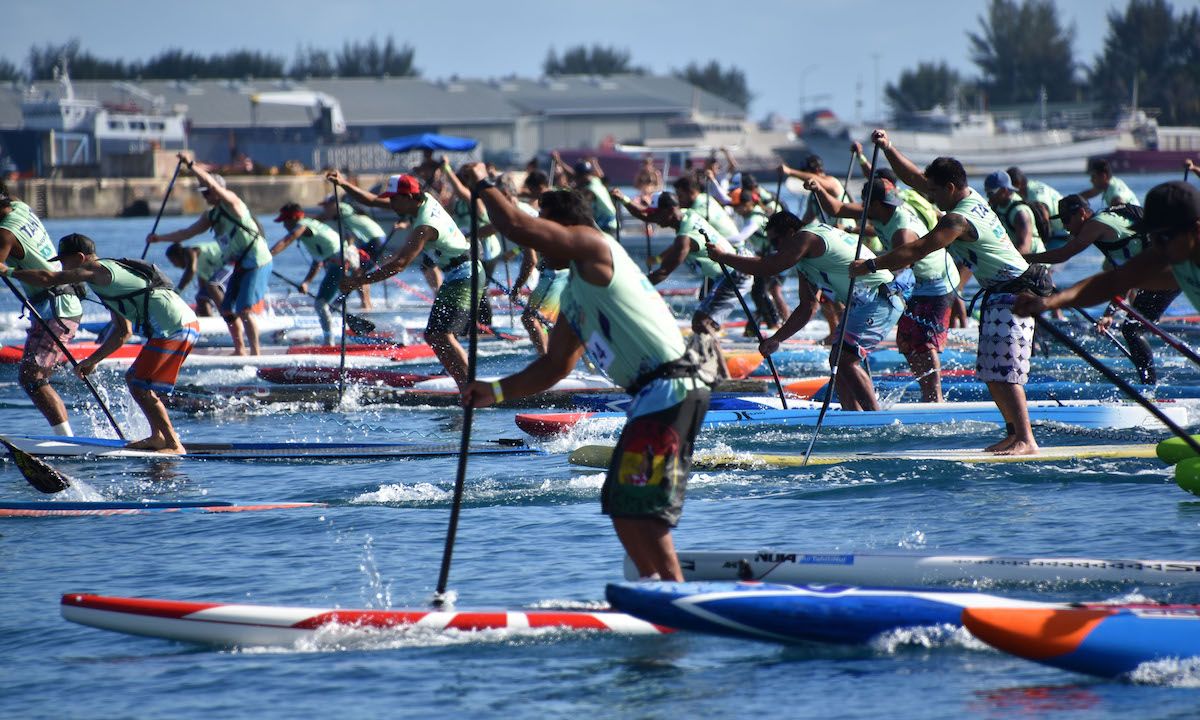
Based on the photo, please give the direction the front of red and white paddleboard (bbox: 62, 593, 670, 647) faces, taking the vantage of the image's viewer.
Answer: facing to the left of the viewer

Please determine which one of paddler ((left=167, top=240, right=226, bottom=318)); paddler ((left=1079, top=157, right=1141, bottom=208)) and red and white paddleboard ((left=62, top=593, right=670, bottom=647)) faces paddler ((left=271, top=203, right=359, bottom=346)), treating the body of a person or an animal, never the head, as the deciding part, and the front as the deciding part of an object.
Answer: paddler ((left=1079, top=157, right=1141, bottom=208))

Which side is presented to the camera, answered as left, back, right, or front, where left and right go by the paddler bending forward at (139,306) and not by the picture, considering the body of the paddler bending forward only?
left

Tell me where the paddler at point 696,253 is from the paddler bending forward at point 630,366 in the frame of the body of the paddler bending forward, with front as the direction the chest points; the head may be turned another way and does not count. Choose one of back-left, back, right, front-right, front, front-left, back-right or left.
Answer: right

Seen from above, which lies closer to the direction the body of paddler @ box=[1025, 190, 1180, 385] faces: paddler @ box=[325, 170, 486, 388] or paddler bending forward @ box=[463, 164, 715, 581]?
the paddler

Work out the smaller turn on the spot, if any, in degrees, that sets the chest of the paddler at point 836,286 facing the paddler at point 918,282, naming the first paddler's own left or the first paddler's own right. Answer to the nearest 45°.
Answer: approximately 180°

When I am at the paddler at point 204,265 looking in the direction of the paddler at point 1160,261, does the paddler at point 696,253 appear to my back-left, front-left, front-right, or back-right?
front-left

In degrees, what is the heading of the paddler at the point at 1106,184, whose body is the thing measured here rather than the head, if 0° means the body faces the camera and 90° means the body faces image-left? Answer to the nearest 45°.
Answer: approximately 90°

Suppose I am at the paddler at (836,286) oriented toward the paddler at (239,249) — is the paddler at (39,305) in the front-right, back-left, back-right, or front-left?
front-left

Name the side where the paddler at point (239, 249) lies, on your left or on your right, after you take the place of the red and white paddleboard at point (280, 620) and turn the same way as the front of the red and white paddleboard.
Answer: on your right

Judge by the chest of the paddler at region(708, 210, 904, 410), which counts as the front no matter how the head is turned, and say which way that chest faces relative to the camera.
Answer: to the viewer's left

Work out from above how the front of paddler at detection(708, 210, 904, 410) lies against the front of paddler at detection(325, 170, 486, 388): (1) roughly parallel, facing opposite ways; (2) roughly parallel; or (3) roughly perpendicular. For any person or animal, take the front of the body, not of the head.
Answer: roughly parallel

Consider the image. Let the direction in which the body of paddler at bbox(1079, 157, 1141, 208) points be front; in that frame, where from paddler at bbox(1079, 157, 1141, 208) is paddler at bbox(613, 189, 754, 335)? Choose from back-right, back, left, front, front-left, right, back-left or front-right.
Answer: front-left

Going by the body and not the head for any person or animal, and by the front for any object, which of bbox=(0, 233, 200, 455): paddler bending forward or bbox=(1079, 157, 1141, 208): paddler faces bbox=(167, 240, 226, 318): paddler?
bbox=(1079, 157, 1141, 208): paddler

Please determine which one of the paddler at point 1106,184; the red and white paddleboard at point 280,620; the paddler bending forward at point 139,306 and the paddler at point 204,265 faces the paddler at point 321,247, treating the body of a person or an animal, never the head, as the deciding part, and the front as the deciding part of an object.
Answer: the paddler at point 1106,184

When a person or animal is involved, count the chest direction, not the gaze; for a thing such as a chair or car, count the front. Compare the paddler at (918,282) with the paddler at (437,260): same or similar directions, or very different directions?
same or similar directions

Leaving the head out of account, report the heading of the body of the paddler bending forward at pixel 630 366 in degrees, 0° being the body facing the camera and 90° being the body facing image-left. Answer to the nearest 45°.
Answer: approximately 90°

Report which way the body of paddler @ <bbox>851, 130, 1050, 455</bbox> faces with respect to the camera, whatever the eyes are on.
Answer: to the viewer's left

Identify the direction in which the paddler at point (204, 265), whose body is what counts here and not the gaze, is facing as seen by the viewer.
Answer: to the viewer's left
